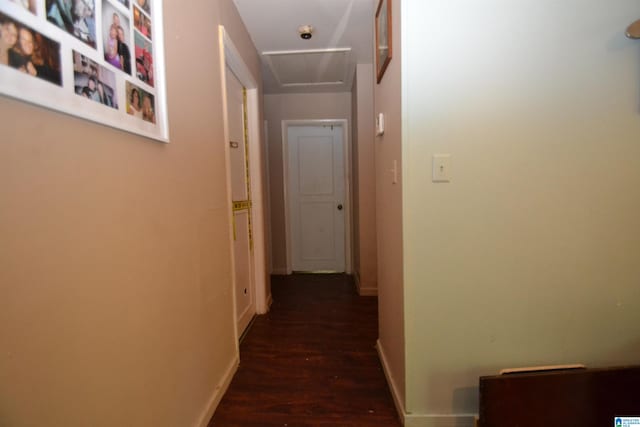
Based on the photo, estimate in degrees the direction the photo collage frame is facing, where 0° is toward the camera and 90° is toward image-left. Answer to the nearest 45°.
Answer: approximately 315°

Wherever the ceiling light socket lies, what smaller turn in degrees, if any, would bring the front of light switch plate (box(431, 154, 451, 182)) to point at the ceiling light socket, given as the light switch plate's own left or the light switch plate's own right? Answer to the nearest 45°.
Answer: approximately 135° to the light switch plate's own right

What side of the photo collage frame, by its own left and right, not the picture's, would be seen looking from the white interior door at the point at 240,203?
left
